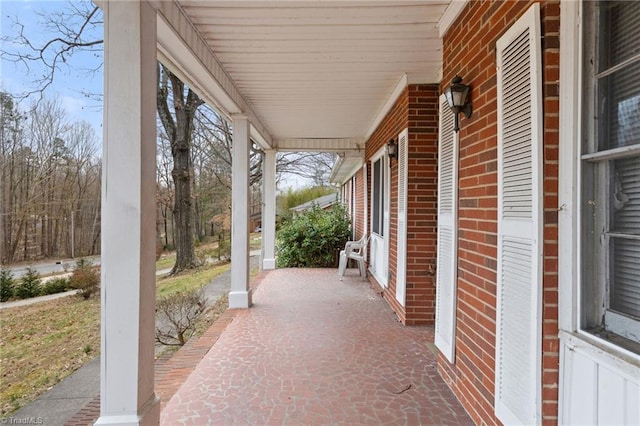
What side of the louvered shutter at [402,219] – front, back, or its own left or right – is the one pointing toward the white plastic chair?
right

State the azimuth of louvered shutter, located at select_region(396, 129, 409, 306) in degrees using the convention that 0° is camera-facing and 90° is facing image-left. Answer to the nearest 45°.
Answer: approximately 90°

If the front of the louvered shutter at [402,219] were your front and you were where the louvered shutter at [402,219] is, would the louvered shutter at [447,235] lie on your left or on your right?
on your left

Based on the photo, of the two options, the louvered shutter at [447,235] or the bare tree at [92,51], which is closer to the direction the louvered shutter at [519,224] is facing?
the bare tree

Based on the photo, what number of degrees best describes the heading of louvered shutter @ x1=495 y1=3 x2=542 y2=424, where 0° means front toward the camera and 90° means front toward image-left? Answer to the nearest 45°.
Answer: approximately 45°

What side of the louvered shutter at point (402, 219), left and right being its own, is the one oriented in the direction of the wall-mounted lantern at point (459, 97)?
left

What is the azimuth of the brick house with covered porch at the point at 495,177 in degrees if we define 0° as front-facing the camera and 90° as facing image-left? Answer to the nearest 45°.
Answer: approximately 90°
